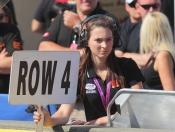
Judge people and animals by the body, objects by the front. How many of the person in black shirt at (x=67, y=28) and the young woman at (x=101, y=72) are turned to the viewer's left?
0

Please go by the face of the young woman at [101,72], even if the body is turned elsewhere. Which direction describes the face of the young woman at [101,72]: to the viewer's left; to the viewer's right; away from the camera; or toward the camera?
toward the camera

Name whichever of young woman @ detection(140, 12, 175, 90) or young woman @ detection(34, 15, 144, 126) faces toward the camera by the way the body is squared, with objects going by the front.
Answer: young woman @ detection(34, 15, 144, 126)

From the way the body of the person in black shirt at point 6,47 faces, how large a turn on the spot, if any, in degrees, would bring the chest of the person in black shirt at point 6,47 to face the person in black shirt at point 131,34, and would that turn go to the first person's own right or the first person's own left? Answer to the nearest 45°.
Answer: approximately 135° to the first person's own left

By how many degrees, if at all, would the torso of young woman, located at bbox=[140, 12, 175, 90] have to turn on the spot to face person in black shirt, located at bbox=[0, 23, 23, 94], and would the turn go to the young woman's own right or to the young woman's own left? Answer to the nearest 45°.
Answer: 0° — they already face them

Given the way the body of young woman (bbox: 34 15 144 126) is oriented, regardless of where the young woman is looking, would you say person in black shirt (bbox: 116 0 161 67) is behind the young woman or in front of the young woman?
behind

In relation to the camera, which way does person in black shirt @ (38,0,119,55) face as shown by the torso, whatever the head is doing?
toward the camera

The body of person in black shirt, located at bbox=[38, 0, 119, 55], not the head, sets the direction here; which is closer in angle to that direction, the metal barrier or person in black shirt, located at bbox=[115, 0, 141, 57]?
the metal barrier

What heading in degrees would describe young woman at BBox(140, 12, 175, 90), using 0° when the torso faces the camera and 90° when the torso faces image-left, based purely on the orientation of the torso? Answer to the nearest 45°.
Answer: approximately 90°

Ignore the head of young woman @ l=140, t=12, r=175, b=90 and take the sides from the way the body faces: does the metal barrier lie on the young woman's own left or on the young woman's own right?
on the young woman's own left

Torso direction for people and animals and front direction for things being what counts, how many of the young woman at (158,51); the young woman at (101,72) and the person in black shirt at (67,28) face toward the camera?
2

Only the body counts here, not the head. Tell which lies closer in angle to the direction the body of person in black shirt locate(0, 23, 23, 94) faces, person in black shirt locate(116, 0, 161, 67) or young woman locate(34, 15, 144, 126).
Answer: the young woman

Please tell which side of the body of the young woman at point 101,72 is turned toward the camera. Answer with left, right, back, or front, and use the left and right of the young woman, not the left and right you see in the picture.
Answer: front

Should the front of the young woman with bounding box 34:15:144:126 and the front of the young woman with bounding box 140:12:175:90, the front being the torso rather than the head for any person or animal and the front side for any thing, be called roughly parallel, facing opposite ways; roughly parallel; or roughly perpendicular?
roughly perpendicular
